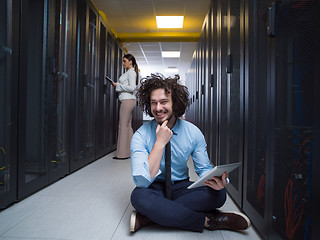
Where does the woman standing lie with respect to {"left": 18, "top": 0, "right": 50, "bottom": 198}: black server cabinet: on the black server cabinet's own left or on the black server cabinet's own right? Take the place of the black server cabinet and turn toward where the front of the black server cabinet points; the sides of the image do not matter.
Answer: on the black server cabinet's own left

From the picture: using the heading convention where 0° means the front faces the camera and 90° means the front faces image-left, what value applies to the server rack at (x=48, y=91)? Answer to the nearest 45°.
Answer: approximately 270°

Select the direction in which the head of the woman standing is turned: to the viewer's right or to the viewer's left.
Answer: to the viewer's left

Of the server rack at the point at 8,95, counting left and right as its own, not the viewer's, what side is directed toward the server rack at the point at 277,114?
front

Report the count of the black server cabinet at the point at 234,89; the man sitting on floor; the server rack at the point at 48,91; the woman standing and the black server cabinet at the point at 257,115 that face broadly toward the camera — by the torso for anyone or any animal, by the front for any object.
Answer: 1

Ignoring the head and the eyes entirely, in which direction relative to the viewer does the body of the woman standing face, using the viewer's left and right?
facing to the left of the viewer

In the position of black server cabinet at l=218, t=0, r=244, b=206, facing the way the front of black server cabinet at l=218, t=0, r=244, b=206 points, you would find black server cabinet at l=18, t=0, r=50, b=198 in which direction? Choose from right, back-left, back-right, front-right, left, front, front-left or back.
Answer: front

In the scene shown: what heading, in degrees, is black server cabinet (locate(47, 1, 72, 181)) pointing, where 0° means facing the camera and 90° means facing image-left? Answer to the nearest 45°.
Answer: approximately 270°

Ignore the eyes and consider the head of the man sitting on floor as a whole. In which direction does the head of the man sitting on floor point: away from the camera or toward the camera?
toward the camera

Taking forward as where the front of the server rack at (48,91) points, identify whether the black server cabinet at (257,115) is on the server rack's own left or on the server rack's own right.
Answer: on the server rack's own right

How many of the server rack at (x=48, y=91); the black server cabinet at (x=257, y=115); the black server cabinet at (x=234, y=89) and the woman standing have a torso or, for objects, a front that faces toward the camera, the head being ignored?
0

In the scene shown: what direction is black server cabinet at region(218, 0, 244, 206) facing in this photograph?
to the viewer's left

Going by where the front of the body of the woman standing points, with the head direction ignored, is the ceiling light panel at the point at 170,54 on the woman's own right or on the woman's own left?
on the woman's own right

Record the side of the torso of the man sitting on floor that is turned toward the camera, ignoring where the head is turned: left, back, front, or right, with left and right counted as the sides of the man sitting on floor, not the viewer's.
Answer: front

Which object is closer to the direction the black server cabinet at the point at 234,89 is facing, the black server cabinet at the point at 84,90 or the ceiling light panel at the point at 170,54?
the black server cabinet
